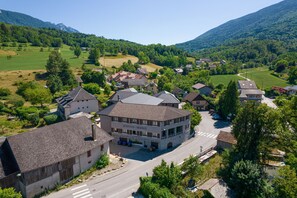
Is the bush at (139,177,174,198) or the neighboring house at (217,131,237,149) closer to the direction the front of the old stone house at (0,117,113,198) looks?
the bush

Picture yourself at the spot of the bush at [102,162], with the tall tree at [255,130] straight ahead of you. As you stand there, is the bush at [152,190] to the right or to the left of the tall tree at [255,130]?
right

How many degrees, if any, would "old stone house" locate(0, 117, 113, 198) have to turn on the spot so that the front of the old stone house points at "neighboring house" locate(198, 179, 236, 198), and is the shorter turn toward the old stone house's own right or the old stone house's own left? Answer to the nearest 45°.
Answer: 0° — it already faces it

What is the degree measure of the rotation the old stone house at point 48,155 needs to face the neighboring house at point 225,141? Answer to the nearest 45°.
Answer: approximately 45° to its left

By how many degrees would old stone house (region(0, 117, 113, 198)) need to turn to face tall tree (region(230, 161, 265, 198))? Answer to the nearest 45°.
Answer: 0° — it already faces it

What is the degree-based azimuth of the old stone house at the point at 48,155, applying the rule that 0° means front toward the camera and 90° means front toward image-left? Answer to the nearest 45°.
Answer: approximately 315°

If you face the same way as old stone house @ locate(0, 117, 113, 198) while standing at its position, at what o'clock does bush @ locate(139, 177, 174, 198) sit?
The bush is roughly at 12 o'clock from the old stone house.
